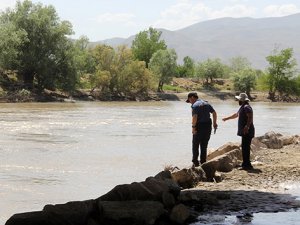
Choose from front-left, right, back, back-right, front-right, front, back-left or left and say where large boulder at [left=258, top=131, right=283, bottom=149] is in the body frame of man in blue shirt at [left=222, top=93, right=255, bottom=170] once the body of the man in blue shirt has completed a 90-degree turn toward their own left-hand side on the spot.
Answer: back

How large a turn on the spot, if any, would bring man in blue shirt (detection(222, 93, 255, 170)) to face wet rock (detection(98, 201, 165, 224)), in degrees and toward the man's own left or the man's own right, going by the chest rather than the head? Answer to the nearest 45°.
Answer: approximately 90° to the man's own left

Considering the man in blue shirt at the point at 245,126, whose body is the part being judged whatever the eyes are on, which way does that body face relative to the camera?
to the viewer's left

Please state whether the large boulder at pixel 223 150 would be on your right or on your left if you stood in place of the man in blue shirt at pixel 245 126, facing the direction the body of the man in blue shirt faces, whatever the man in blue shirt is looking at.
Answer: on your right

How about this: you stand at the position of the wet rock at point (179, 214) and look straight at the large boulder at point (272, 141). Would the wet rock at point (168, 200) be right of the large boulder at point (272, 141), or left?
left

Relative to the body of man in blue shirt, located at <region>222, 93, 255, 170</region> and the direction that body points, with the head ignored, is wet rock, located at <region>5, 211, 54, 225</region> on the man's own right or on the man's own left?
on the man's own left

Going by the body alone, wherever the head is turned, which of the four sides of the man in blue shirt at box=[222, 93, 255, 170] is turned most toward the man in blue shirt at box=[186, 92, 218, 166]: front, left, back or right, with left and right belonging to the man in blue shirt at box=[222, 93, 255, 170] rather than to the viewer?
front

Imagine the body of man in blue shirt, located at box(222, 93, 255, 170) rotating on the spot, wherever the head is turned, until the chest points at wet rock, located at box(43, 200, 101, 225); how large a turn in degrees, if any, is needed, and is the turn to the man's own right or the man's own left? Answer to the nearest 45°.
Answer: approximately 45° to the man's own left

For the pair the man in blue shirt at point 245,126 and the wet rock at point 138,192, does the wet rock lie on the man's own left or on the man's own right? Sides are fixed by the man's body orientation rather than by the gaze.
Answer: on the man's own left

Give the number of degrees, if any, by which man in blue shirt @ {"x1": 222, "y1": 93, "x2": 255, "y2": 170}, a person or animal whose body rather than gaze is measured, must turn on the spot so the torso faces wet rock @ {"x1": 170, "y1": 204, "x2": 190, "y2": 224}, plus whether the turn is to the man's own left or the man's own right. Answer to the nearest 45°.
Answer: approximately 90° to the man's own left
